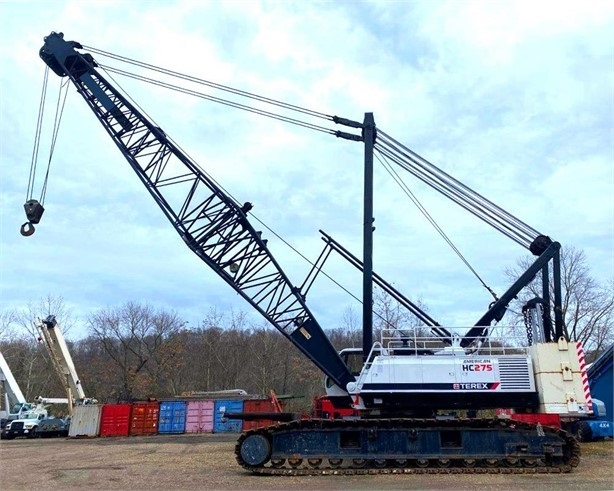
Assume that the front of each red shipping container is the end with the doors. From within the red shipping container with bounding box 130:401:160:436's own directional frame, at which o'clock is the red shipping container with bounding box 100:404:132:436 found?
the red shipping container with bounding box 100:404:132:436 is roughly at 3 o'clock from the red shipping container with bounding box 130:401:160:436.

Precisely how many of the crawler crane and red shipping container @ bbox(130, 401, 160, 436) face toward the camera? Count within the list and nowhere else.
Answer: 1

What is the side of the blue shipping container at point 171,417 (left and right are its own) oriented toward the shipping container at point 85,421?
right

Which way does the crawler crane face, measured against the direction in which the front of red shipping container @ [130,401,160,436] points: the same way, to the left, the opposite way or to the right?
to the right

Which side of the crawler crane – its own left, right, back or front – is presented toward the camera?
left

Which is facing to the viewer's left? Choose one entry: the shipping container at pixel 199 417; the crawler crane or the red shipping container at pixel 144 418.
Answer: the crawler crane

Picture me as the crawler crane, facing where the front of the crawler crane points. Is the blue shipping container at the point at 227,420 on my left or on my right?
on my right

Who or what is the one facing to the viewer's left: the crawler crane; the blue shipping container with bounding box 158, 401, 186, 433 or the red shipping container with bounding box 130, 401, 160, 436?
the crawler crane

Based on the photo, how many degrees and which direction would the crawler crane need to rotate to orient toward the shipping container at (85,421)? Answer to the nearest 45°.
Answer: approximately 45° to its right

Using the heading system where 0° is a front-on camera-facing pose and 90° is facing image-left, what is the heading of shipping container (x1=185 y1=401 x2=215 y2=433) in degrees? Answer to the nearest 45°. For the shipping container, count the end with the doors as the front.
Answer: approximately 0°
